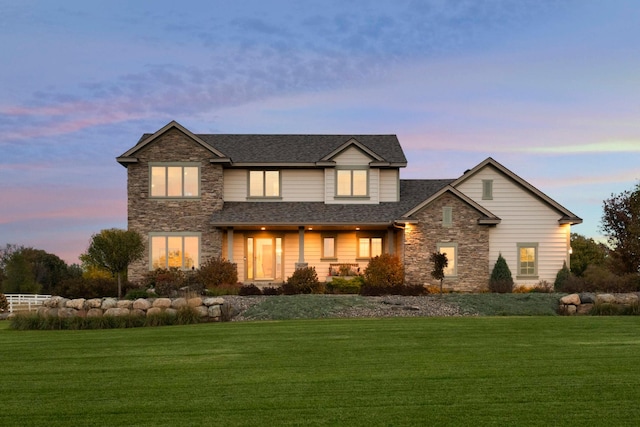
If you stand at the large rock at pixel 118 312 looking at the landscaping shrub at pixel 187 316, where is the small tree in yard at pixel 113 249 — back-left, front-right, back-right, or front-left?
back-left

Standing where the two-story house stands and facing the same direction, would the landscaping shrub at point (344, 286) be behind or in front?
in front

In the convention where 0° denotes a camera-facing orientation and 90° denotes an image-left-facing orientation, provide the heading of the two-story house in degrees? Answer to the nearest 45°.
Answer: approximately 0°

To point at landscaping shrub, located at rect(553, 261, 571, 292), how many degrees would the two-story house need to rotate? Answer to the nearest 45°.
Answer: approximately 90° to its left

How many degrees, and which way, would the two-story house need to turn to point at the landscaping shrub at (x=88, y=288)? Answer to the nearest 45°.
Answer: approximately 45° to its right

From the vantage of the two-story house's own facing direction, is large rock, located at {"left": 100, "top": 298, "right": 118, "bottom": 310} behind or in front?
in front

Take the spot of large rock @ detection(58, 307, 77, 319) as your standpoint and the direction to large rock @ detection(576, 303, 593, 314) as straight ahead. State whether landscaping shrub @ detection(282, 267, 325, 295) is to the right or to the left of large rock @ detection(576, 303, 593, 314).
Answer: left

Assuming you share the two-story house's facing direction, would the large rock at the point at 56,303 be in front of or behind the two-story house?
in front

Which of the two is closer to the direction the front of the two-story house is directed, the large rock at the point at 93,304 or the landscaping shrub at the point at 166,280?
the large rock
